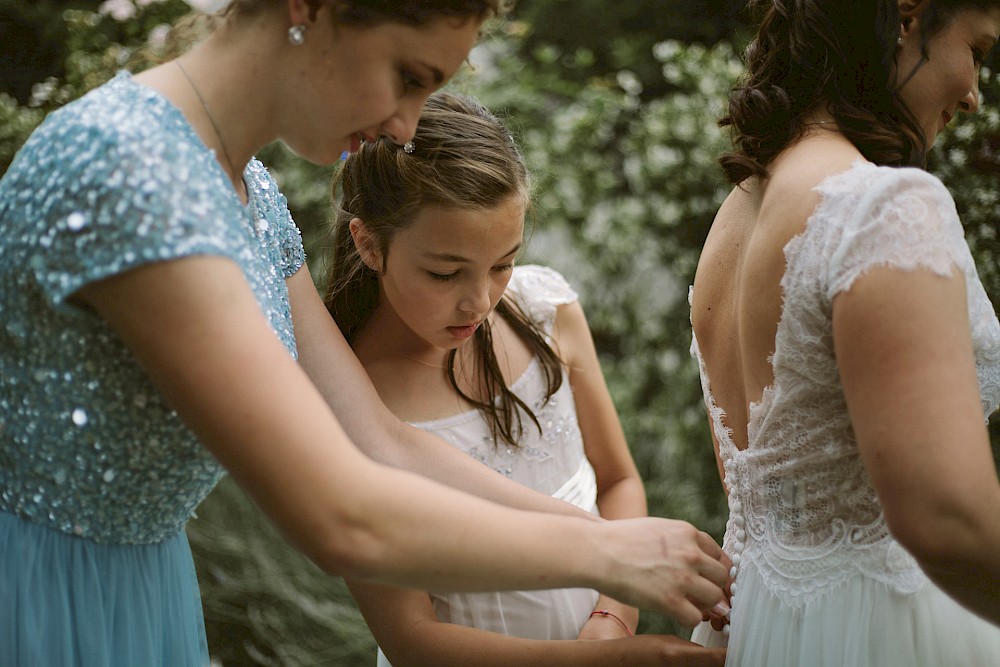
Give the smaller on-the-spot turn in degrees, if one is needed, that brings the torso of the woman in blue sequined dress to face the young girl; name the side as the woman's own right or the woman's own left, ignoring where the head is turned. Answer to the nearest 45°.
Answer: approximately 45° to the woman's own left

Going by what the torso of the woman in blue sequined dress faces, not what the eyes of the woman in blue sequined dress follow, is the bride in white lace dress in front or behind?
in front

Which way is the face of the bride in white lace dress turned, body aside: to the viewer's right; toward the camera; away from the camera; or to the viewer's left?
to the viewer's right

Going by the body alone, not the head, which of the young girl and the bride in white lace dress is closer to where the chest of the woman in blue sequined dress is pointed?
the bride in white lace dress

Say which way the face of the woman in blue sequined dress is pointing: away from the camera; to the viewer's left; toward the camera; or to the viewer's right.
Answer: to the viewer's right

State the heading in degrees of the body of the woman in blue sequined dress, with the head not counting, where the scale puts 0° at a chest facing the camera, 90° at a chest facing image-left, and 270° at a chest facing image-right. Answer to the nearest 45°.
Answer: approximately 270°

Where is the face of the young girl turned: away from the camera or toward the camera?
toward the camera

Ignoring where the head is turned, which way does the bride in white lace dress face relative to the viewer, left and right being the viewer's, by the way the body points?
facing away from the viewer and to the right of the viewer

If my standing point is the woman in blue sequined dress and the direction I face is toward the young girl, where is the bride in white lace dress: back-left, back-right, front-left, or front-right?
front-right
